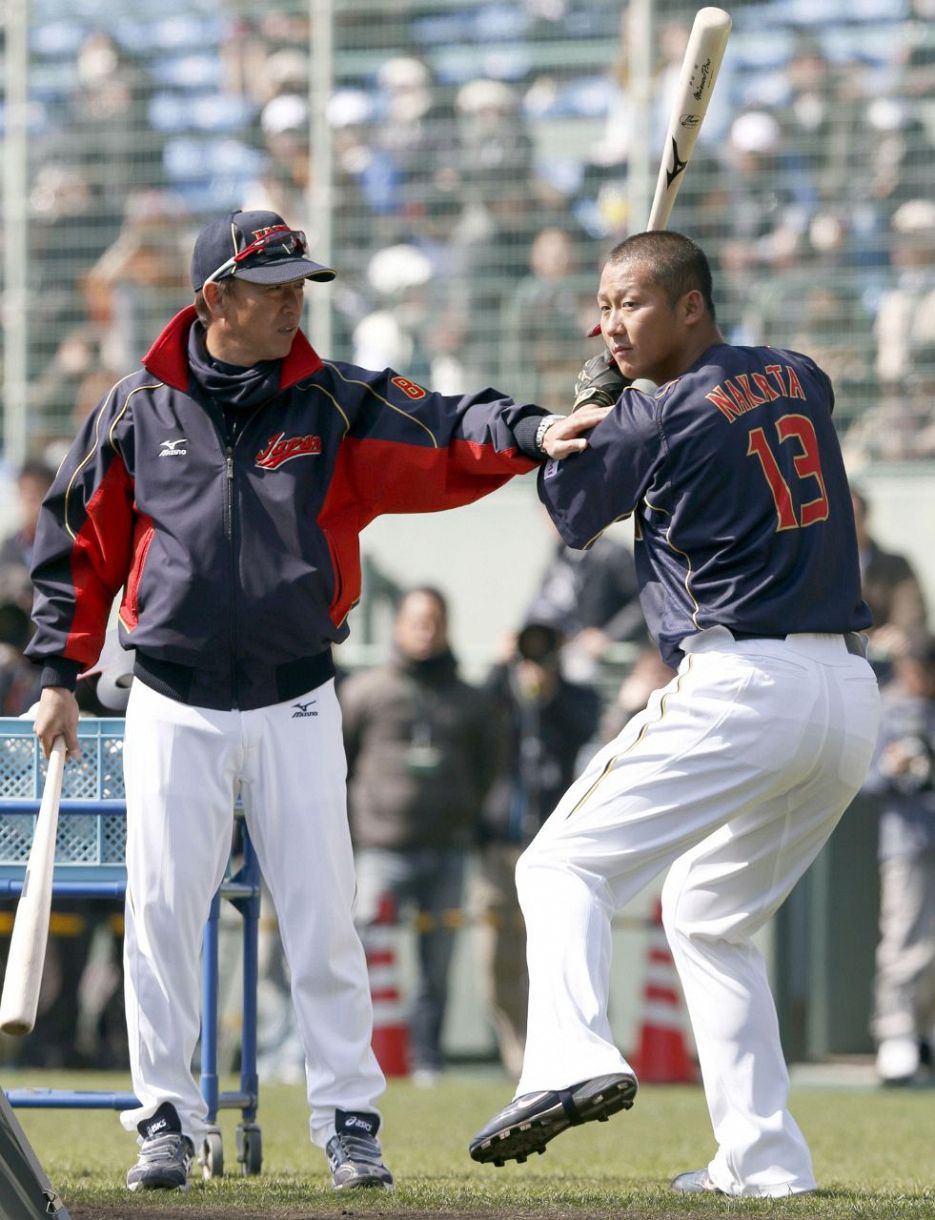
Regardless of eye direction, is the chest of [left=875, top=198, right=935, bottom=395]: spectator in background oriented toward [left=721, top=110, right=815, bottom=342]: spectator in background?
no

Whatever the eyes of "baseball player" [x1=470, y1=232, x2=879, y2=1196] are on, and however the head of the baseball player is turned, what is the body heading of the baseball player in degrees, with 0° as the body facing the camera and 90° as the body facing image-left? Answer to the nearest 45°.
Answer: approximately 135°

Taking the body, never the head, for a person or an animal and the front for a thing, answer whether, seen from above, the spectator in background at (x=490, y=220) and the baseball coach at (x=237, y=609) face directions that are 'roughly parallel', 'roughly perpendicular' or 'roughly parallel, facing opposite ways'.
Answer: roughly parallel

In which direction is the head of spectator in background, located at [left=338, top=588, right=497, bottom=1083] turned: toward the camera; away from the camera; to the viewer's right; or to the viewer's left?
toward the camera

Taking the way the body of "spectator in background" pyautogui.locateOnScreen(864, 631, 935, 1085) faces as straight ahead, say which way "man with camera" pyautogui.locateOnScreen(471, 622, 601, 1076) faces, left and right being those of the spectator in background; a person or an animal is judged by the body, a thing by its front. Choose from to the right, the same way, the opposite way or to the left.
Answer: the same way

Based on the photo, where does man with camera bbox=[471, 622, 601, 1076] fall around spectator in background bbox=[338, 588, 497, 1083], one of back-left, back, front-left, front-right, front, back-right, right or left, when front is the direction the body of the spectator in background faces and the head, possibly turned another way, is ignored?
left

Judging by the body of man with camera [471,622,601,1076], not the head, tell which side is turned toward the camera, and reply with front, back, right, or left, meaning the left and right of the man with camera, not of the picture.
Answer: front

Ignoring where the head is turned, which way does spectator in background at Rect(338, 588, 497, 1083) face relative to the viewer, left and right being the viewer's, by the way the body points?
facing the viewer

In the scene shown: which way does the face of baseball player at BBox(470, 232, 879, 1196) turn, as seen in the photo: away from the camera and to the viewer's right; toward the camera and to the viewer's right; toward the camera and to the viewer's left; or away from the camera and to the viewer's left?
toward the camera and to the viewer's left

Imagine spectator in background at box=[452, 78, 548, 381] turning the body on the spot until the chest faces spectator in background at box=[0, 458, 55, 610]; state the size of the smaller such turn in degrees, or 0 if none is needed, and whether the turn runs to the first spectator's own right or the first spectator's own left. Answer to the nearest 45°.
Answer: approximately 45° to the first spectator's own right

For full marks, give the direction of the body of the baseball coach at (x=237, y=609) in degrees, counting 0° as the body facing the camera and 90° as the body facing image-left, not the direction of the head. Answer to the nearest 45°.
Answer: approximately 0°

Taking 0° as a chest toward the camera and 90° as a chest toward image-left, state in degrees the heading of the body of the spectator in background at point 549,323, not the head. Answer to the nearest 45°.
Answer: approximately 0°

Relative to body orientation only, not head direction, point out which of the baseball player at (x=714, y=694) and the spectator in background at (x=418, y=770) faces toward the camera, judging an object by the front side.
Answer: the spectator in background

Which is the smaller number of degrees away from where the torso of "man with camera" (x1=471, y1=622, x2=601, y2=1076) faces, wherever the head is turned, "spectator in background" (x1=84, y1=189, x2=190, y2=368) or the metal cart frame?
the metal cart frame

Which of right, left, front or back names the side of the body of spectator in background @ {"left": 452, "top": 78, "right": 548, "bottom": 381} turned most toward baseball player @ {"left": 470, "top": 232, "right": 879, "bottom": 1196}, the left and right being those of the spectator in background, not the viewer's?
front

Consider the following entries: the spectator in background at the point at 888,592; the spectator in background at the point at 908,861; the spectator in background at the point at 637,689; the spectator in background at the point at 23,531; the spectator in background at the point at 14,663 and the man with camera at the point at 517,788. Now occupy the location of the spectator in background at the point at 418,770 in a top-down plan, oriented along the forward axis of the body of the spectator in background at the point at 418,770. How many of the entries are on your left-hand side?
4
